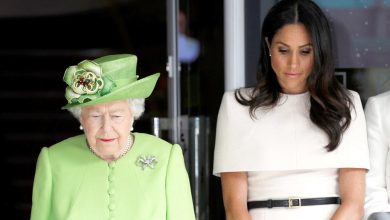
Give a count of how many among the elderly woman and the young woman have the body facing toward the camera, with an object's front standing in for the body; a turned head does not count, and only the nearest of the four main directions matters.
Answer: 2

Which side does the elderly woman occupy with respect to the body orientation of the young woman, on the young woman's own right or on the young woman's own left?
on the young woman's own right

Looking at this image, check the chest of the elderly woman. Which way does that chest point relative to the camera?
toward the camera

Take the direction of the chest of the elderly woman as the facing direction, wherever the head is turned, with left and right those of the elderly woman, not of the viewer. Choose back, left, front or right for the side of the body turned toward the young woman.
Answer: left

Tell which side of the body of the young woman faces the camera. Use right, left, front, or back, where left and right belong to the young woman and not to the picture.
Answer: front
